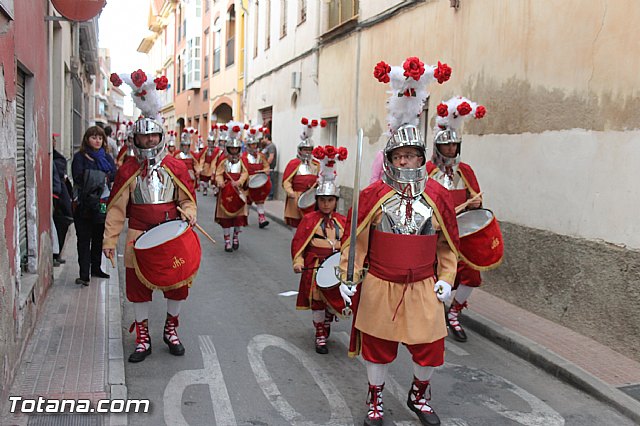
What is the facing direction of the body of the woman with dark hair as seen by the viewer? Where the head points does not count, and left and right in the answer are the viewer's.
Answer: facing the viewer and to the right of the viewer

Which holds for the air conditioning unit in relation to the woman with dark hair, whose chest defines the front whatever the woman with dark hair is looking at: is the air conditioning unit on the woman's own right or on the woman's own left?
on the woman's own left

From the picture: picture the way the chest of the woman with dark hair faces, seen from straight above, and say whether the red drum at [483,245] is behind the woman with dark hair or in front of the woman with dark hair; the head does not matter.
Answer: in front

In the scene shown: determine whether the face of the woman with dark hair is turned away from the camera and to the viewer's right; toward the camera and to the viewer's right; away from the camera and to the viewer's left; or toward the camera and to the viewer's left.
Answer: toward the camera and to the viewer's right

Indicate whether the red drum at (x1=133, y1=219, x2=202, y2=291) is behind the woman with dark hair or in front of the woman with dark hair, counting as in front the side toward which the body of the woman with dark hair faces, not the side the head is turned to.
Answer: in front

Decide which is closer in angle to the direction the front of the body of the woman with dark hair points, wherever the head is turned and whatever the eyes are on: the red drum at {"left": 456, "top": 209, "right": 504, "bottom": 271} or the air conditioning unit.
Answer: the red drum

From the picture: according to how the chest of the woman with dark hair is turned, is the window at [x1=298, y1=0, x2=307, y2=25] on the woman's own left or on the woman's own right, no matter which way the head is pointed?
on the woman's own left
